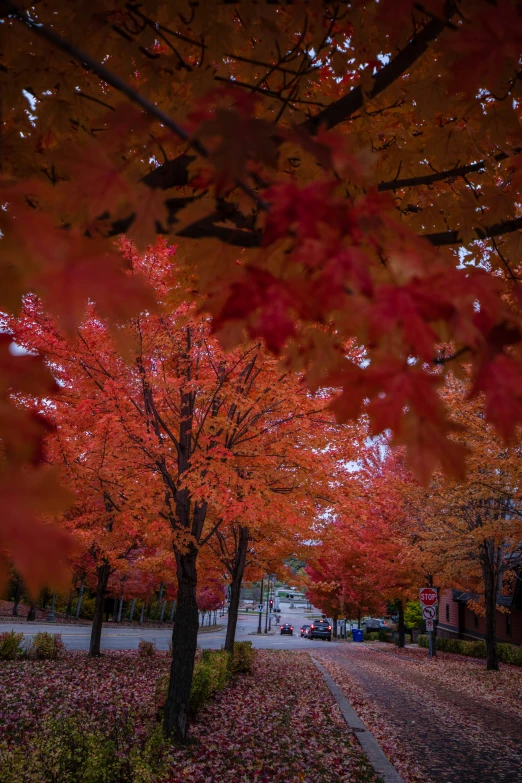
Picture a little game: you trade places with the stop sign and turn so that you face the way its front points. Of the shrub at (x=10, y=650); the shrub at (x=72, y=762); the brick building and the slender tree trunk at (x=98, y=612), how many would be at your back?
1

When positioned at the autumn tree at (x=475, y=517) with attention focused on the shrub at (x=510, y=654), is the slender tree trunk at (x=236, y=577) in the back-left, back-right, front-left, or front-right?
back-left

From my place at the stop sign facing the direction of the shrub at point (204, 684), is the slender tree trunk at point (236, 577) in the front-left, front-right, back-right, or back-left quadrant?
front-right

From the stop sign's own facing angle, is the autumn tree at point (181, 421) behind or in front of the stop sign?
in front

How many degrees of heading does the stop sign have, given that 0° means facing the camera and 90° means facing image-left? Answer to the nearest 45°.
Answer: approximately 0°

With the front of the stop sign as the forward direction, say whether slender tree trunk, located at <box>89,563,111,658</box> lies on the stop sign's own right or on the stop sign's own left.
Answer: on the stop sign's own right

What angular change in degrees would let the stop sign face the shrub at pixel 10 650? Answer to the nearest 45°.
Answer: approximately 45° to its right

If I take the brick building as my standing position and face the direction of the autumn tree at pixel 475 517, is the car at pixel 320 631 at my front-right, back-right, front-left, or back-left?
back-right

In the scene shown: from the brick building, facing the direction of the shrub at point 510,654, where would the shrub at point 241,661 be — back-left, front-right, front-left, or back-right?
front-right

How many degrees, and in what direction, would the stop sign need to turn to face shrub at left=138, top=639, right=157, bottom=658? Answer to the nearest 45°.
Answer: approximately 45° to its right

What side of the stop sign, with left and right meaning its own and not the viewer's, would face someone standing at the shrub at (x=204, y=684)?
front

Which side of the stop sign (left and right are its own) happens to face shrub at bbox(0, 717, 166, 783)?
front

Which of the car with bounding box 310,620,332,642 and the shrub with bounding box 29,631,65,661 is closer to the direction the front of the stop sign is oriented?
the shrub
